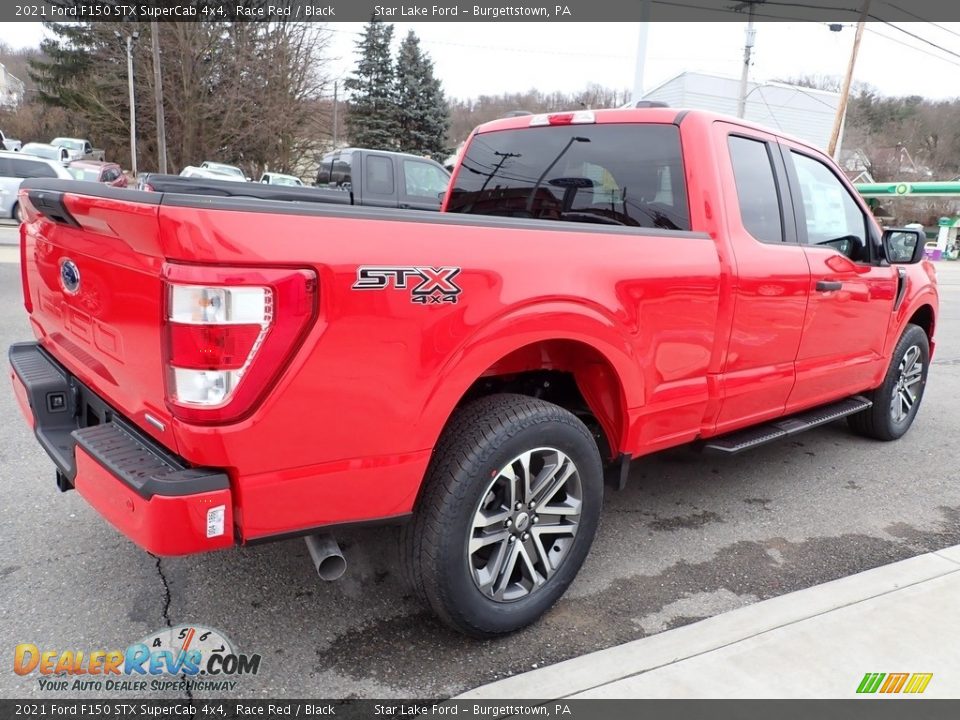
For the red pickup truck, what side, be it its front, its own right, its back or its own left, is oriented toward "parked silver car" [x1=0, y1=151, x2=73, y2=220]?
left

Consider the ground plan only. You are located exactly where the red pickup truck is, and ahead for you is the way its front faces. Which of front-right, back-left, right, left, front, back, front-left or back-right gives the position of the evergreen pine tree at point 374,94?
front-left

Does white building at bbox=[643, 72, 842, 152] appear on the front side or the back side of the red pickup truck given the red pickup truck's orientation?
on the front side

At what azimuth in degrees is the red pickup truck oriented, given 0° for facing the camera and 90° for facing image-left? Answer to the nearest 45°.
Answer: approximately 225°

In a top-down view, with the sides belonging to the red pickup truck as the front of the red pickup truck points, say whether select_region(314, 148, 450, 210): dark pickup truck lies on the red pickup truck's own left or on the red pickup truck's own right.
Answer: on the red pickup truck's own left

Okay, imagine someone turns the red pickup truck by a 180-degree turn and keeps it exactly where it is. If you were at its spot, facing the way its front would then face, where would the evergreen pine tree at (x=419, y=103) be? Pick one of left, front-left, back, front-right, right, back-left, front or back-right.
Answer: back-right

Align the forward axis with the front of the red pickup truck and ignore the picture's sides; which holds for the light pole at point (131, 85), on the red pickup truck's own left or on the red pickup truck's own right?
on the red pickup truck's own left
